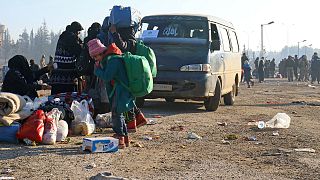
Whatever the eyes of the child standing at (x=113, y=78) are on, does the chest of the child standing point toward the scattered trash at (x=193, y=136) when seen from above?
no

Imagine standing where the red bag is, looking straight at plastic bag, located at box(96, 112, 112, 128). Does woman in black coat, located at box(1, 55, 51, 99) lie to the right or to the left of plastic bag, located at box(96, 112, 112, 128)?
left

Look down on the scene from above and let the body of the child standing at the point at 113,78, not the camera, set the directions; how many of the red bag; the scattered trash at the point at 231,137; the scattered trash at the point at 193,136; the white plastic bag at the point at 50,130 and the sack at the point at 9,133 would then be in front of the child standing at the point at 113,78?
3

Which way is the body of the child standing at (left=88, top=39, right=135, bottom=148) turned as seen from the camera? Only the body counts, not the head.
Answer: to the viewer's left

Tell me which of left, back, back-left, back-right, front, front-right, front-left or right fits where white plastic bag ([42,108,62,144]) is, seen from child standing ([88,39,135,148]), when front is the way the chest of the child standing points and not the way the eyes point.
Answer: front

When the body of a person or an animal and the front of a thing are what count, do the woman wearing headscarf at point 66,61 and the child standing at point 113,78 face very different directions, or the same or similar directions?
very different directions

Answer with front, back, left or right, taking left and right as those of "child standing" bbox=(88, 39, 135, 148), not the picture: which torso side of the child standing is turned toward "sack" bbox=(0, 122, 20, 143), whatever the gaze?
front

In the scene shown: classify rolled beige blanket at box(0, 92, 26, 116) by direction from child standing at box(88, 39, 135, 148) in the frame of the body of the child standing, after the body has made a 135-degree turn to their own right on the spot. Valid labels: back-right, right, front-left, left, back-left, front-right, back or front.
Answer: back-left
